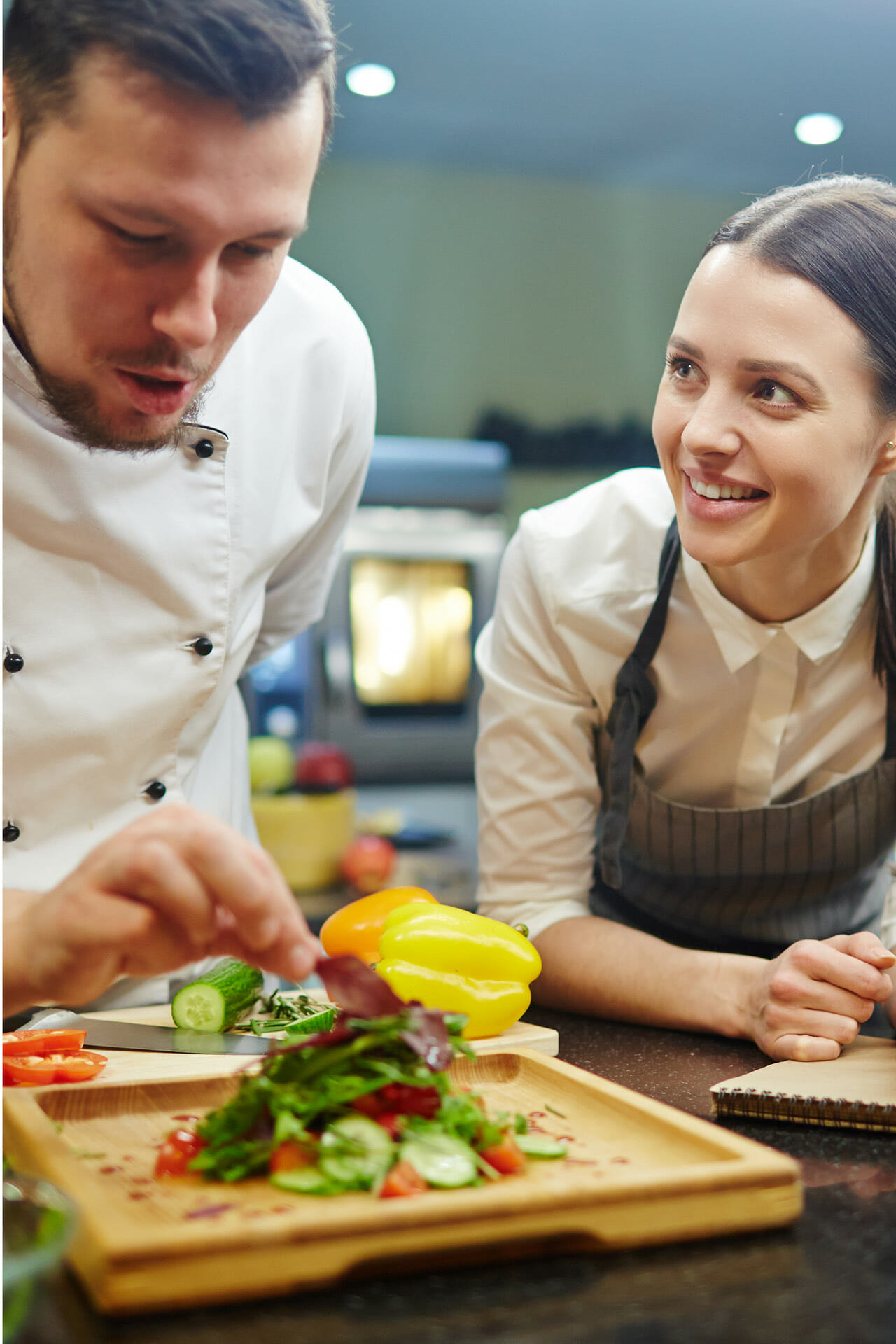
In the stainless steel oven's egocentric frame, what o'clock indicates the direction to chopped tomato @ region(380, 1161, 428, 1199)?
The chopped tomato is roughly at 12 o'clock from the stainless steel oven.

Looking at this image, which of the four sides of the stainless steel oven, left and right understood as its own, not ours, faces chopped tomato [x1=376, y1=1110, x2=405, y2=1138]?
front

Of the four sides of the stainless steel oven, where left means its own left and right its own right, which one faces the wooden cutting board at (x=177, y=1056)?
front

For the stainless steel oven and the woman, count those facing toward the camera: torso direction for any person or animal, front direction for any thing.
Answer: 2

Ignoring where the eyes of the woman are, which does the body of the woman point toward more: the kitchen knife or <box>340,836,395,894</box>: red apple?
the kitchen knife

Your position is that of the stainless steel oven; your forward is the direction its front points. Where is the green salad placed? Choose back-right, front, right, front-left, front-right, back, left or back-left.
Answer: front

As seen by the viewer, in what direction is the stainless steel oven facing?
toward the camera

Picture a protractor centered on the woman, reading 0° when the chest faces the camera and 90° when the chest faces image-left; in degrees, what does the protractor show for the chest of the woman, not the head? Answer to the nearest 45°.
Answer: approximately 0°

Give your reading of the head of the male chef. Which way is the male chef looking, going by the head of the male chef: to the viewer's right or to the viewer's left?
to the viewer's right

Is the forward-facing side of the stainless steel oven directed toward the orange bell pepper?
yes

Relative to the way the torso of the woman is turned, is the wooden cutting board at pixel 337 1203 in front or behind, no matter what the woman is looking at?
in front

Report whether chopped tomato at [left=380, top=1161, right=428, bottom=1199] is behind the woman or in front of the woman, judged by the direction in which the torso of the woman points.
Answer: in front

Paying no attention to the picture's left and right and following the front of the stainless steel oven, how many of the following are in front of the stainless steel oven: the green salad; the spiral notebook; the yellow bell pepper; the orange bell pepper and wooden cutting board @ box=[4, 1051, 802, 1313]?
5
